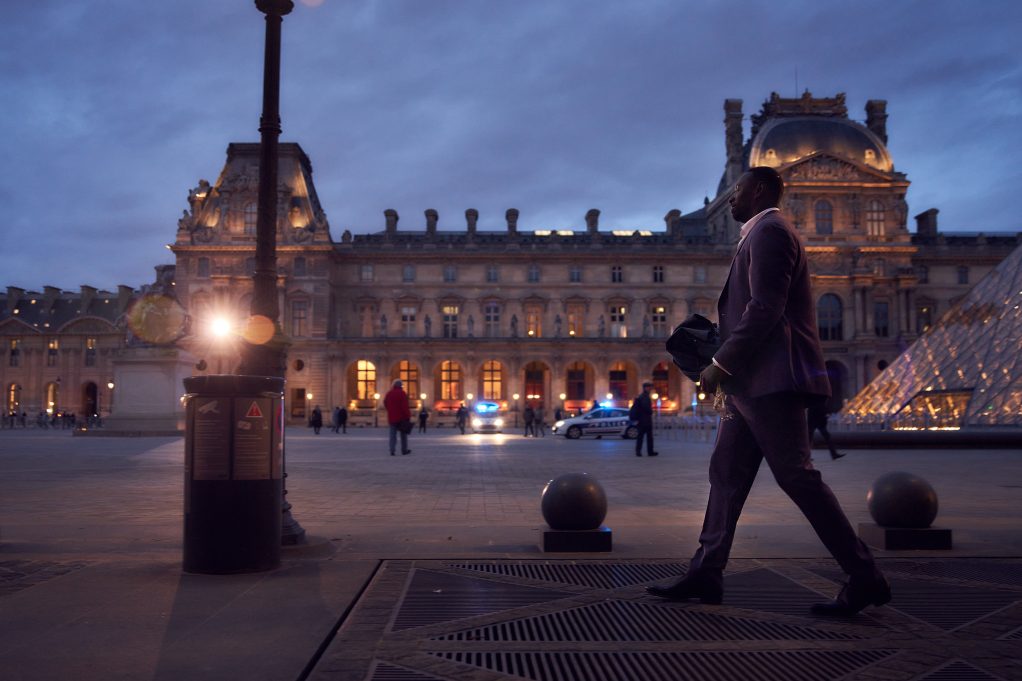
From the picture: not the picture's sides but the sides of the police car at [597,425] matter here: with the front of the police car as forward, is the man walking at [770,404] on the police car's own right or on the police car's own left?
on the police car's own left

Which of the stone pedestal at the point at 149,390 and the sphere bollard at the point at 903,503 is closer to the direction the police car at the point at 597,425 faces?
the stone pedestal

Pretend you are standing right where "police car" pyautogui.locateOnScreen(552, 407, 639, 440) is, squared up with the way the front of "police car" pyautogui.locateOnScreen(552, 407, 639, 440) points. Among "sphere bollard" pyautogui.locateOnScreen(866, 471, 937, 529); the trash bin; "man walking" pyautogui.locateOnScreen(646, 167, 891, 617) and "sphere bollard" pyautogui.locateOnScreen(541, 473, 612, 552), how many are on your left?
4

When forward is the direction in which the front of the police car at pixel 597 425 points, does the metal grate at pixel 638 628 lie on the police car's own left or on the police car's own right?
on the police car's own left

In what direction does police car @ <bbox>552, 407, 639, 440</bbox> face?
to the viewer's left

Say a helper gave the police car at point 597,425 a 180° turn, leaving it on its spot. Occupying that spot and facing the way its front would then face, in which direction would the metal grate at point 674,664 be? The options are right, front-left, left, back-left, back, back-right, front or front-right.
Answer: right

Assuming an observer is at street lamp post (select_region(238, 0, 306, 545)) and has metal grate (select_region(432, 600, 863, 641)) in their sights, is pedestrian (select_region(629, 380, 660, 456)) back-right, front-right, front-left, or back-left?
back-left

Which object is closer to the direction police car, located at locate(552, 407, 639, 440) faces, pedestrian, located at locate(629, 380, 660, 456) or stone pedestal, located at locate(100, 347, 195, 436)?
the stone pedestal

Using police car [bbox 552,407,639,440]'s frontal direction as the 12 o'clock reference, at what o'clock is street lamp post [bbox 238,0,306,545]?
The street lamp post is roughly at 9 o'clock from the police car.
